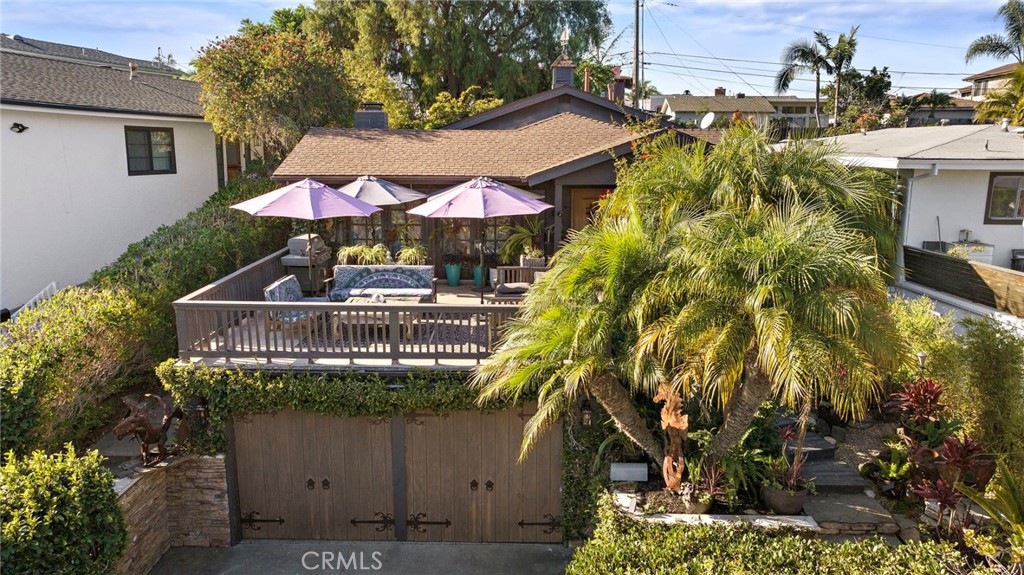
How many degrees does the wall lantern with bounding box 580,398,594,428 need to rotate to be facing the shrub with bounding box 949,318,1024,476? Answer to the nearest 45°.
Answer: approximately 90° to its left

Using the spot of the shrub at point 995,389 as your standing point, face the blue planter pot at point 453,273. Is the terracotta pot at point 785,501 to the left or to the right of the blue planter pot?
left

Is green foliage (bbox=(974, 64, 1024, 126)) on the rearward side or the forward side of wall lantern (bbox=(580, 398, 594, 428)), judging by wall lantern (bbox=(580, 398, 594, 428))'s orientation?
on the rearward side

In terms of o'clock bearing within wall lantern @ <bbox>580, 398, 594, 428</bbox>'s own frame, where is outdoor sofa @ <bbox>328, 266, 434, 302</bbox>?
The outdoor sofa is roughly at 4 o'clock from the wall lantern.

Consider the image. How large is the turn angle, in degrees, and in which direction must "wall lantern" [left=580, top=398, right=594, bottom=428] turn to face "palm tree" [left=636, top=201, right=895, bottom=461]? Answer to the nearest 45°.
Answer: approximately 45° to its left

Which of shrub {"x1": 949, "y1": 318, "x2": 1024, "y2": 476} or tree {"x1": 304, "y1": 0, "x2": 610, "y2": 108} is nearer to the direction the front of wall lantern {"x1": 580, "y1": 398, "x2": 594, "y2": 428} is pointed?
the shrub

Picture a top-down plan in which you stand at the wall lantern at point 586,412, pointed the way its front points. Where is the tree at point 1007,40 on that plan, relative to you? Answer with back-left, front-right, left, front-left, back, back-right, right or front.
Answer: back-left

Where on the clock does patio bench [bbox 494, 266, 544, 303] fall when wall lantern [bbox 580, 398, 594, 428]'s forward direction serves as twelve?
The patio bench is roughly at 5 o'clock from the wall lantern.

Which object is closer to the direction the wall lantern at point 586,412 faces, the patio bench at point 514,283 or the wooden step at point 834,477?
the wooden step

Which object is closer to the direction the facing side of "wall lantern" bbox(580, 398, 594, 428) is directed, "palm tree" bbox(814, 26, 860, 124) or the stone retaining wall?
the stone retaining wall

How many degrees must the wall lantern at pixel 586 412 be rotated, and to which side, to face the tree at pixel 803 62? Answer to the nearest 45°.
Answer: approximately 180°

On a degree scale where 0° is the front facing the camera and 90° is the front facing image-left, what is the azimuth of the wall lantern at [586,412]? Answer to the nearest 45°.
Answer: approximately 0°

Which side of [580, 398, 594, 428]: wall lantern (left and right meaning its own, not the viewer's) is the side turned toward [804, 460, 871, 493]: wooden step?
left

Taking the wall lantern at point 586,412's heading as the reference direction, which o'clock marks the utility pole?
The utility pole is roughly at 6 o'clock from the wall lantern.

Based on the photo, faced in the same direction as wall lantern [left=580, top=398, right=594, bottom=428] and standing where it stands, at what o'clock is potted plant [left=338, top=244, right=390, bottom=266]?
The potted plant is roughly at 4 o'clock from the wall lantern.

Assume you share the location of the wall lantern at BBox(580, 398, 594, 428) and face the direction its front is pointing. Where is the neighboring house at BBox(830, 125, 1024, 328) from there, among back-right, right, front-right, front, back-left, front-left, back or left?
back-left

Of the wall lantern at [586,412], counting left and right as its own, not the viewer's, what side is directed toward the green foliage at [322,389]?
right

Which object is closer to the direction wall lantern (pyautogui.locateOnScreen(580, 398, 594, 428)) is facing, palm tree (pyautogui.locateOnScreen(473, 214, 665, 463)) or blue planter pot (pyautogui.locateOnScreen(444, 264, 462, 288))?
the palm tree
